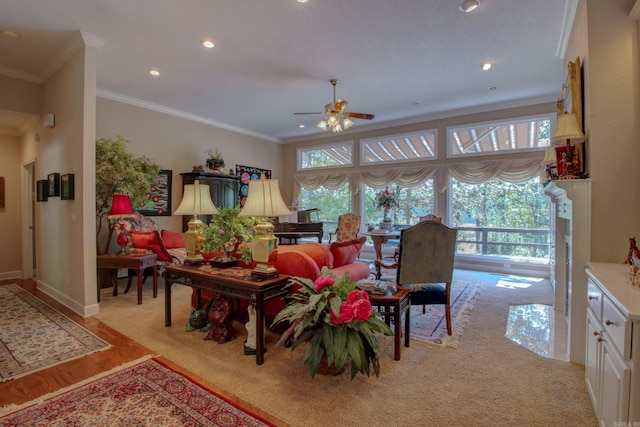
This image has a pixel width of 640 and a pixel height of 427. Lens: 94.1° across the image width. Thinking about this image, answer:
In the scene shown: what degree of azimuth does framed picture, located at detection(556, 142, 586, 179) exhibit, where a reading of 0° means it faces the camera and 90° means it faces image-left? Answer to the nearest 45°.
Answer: approximately 45°

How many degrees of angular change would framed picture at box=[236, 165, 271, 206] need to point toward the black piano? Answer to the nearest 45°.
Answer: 0° — it already faces it

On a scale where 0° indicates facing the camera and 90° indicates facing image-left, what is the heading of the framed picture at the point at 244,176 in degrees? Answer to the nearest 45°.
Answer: approximately 315°

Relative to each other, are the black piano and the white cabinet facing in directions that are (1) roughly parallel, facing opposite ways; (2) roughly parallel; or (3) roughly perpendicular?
roughly perpendicular

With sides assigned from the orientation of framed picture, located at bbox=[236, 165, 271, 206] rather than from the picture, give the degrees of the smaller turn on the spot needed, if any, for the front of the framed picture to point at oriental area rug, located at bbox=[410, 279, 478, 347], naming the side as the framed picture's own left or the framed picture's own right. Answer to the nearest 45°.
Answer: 0° — it already faces it

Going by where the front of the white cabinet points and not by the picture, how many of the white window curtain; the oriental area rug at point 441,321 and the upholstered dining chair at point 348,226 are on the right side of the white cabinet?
3

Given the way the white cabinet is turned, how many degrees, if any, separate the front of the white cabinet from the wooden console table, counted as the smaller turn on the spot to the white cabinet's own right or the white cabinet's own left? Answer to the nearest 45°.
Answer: approximately 45° to the white cabinet's own right
